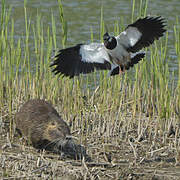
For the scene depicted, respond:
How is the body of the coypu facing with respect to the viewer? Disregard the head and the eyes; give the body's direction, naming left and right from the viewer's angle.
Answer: facing the viewer and to the right of the viewer

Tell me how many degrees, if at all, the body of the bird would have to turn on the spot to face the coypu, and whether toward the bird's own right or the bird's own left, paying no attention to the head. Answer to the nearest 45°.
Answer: approximately 45° to the bird's own right
